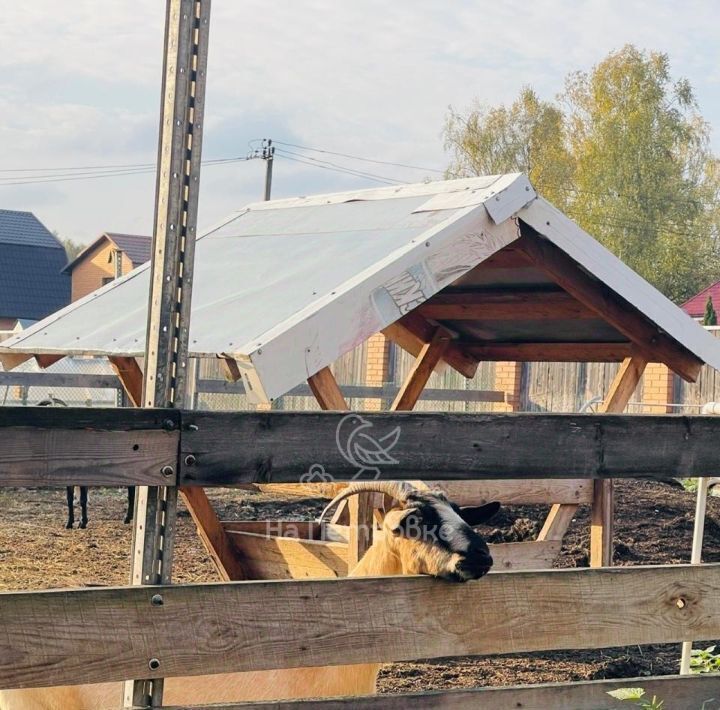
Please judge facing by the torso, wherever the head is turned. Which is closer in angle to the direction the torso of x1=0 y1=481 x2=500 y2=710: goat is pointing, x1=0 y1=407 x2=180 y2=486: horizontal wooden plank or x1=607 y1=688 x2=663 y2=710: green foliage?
the green foliage

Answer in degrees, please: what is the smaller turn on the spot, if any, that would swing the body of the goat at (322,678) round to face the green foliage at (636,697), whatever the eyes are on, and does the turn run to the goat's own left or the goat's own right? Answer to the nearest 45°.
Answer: approximately 45° to the goat's own right

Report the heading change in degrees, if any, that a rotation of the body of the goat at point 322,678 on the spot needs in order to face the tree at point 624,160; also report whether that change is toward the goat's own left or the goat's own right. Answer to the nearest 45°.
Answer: approximately 90° to the goat's own left

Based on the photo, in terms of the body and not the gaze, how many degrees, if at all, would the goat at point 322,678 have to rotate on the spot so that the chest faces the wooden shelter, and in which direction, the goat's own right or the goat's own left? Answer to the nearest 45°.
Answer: approximately 90° to the goat's own left

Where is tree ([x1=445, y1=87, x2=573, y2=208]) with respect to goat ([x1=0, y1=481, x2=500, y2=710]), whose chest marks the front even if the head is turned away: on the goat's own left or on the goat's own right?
on the goat's own left

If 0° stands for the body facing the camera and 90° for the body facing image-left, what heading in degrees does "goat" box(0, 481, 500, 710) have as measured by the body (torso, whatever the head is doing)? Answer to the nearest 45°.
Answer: approximately 270°
